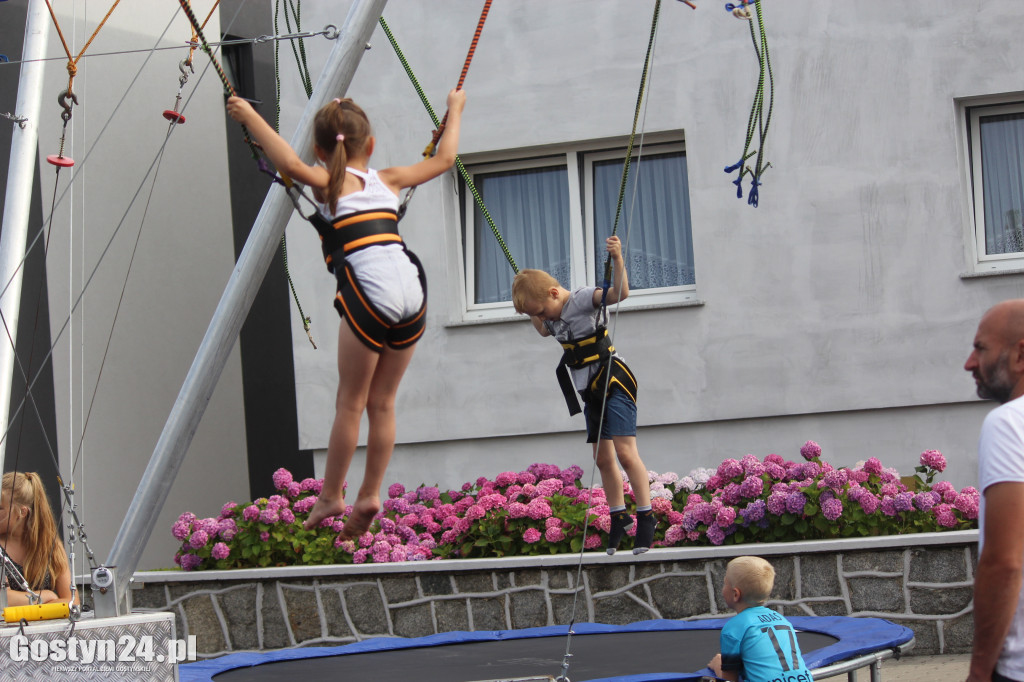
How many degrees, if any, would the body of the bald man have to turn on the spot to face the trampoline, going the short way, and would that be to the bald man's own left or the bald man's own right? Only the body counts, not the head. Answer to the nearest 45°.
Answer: approximately 45° to the bald man's own right

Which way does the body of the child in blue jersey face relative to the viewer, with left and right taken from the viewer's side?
facing away from the viewer and to the left of the viewer

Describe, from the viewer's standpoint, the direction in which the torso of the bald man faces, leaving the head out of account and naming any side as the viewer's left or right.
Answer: facing to the left of the viewer

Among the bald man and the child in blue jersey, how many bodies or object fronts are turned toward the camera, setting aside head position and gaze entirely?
0

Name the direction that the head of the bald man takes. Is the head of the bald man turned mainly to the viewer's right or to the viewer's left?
to the viewer's left

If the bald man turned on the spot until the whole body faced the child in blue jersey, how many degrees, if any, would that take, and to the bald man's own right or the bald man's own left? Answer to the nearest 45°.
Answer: approximately 45° to the bald man's own right

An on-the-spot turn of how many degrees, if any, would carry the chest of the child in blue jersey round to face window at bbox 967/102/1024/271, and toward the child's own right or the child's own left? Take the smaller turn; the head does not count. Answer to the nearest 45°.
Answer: approximately 90° to the child's own right

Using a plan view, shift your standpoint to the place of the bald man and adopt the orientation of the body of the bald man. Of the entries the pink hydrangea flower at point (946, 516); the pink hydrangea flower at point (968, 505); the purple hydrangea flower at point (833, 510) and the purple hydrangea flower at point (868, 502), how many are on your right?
4

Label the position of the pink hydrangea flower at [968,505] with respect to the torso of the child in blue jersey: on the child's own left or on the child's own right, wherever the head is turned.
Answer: on the child's own right

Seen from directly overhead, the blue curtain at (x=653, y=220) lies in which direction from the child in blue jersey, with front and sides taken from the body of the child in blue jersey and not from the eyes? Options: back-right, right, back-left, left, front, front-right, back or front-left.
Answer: front-right
